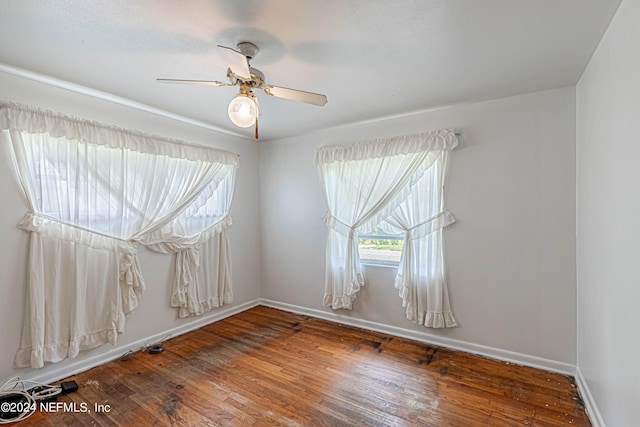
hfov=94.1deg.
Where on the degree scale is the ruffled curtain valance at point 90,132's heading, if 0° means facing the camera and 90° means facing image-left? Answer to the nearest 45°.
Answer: approximately 315°

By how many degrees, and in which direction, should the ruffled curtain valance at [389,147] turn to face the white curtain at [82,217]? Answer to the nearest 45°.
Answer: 0° — it already faces it

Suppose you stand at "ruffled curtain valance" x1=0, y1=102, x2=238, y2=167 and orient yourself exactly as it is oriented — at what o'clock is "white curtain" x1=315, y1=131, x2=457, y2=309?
The white curtain is roughly at 11 o'clock from the ruffled curtain valance.

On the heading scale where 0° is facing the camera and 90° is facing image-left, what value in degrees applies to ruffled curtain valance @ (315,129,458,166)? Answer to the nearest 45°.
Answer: approximately 45°

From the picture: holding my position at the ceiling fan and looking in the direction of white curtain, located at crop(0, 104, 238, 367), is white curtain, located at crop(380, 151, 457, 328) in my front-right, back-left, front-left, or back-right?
back-right
